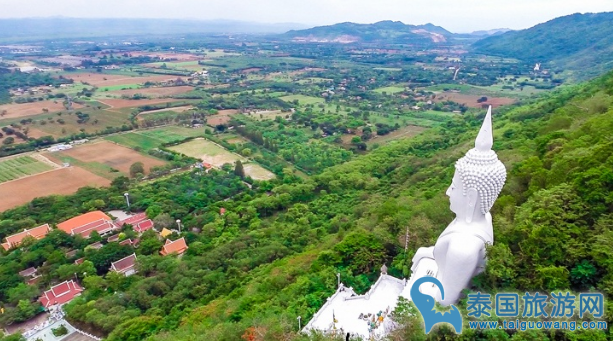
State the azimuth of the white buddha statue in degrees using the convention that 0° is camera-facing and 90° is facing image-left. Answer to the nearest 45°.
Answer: approximately 90°

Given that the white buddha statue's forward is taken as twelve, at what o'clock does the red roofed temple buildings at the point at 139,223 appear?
The red roofed temple buildings is roughly at 1 o'clock from the white buddha statue.

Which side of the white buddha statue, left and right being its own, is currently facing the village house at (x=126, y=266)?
front

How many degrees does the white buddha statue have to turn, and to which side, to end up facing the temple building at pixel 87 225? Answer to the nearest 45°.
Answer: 0° — it already faces it

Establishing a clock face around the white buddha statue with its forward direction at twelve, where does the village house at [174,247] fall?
The village house is roughly at 1 o'clock from the white buddha statue.

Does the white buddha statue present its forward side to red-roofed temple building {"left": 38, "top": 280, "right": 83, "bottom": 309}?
yes

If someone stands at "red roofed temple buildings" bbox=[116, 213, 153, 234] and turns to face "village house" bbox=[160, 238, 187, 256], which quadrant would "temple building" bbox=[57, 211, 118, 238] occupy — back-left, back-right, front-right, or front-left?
back-right

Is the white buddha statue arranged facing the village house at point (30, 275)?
yes
